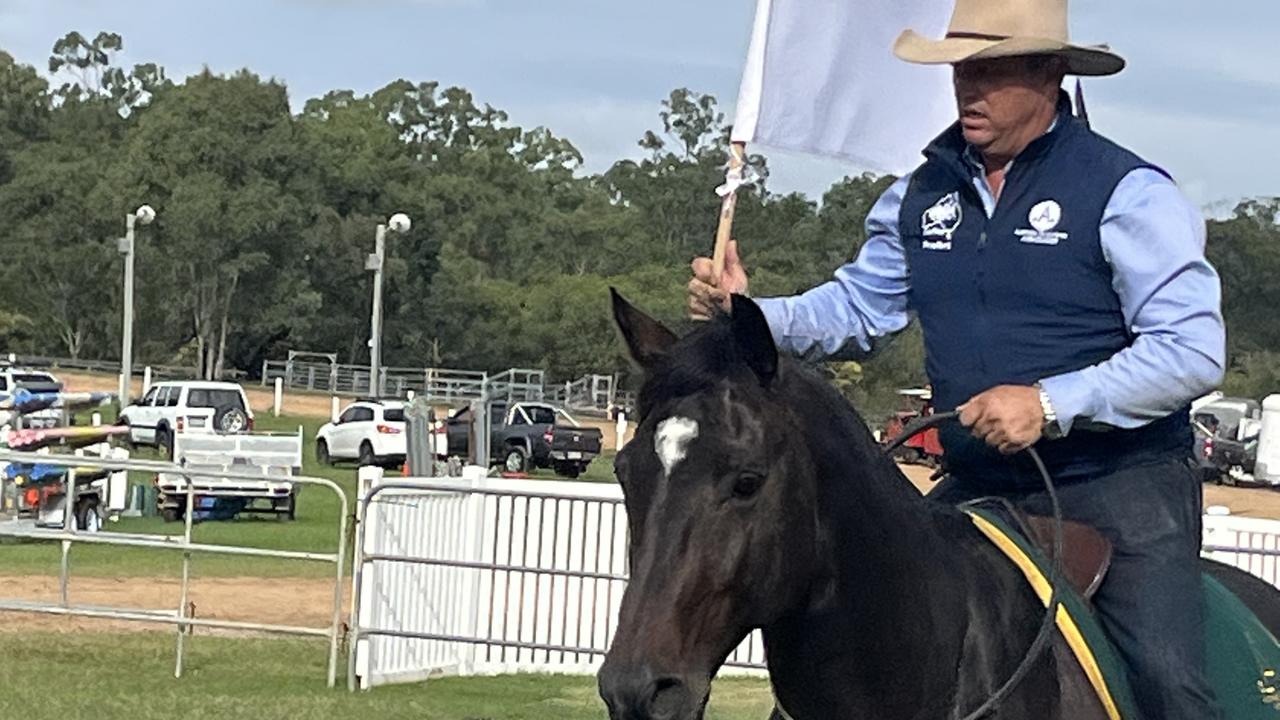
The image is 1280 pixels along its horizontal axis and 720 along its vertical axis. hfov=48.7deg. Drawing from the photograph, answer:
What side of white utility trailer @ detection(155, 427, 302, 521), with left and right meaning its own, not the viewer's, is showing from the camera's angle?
back

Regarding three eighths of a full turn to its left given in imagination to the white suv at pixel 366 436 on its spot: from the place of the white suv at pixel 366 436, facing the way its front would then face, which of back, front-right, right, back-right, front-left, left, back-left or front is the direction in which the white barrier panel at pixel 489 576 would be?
front

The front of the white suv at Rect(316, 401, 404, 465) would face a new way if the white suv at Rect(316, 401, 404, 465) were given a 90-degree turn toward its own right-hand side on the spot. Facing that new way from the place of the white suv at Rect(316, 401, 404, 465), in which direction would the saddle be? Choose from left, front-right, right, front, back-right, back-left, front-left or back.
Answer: back-right

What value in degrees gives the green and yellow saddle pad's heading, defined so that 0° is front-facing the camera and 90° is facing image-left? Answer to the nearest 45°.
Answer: approximately 45°

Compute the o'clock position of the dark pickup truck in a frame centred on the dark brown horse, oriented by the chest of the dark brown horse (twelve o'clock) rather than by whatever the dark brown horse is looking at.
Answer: The dark pickup truck is roughly at 4 o'clock from the dark brown horse.

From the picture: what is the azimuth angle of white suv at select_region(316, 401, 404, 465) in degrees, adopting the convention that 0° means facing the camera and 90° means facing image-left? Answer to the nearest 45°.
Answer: approximately 135°

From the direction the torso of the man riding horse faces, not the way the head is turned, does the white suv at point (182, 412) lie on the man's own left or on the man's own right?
on the man's own right

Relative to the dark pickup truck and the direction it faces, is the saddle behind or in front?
behind

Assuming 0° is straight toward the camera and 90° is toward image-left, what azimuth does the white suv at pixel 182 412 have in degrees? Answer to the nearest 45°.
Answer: approximately 135°

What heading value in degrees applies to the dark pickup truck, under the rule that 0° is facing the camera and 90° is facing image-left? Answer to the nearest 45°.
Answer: approximately 135°

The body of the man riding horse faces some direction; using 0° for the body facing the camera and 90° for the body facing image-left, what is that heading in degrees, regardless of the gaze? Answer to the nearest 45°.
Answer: approximately 45°

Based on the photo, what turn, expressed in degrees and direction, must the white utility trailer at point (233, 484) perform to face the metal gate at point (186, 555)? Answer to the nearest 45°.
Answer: approximately 180°
